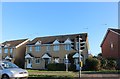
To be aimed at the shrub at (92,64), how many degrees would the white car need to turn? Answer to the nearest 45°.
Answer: approximately 90° to its left

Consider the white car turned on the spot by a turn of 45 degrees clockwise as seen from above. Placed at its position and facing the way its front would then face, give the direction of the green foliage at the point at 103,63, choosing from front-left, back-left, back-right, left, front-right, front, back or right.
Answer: back-left

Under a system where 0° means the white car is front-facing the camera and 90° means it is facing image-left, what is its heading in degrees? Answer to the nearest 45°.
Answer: approximately 315°
